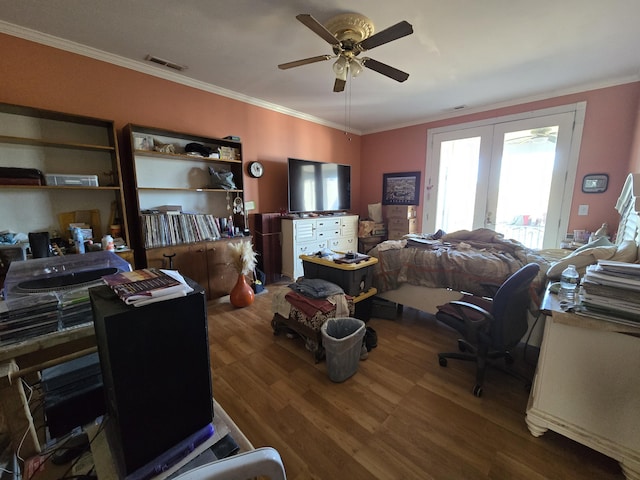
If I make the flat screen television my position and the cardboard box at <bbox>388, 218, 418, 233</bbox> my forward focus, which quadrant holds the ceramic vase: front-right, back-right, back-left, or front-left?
back-right

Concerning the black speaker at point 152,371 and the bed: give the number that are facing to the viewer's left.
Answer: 1

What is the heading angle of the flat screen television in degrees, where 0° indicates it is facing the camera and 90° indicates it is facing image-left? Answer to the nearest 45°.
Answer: approximately 315°

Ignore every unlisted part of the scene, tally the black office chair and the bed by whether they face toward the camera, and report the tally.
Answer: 0

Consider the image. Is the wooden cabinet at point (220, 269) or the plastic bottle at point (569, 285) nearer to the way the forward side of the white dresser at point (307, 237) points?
the plastic bottle
